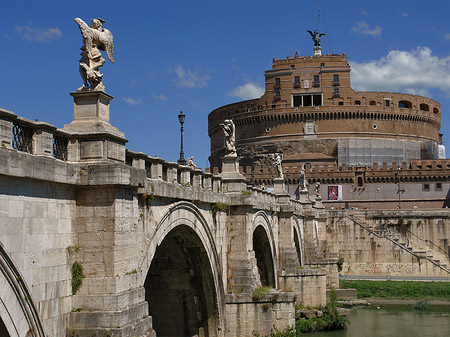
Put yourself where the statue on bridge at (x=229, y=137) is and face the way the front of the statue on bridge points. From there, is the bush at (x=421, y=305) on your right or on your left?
on your right

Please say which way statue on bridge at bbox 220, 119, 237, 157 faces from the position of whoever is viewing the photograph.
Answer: facing to the left of the viewer

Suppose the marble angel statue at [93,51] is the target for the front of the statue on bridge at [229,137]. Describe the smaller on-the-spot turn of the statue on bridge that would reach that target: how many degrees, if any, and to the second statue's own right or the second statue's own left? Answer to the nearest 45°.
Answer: approximately 90° to the second statue's own left

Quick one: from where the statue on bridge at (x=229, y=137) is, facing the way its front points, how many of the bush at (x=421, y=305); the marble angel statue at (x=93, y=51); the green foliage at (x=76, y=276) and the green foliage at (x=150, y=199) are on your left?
3

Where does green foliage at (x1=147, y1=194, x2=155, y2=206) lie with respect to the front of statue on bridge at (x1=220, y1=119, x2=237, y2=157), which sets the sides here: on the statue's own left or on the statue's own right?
on the statue's own left

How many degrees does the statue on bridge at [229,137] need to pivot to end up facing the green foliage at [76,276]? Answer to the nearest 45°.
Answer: approximately 90° to its left
